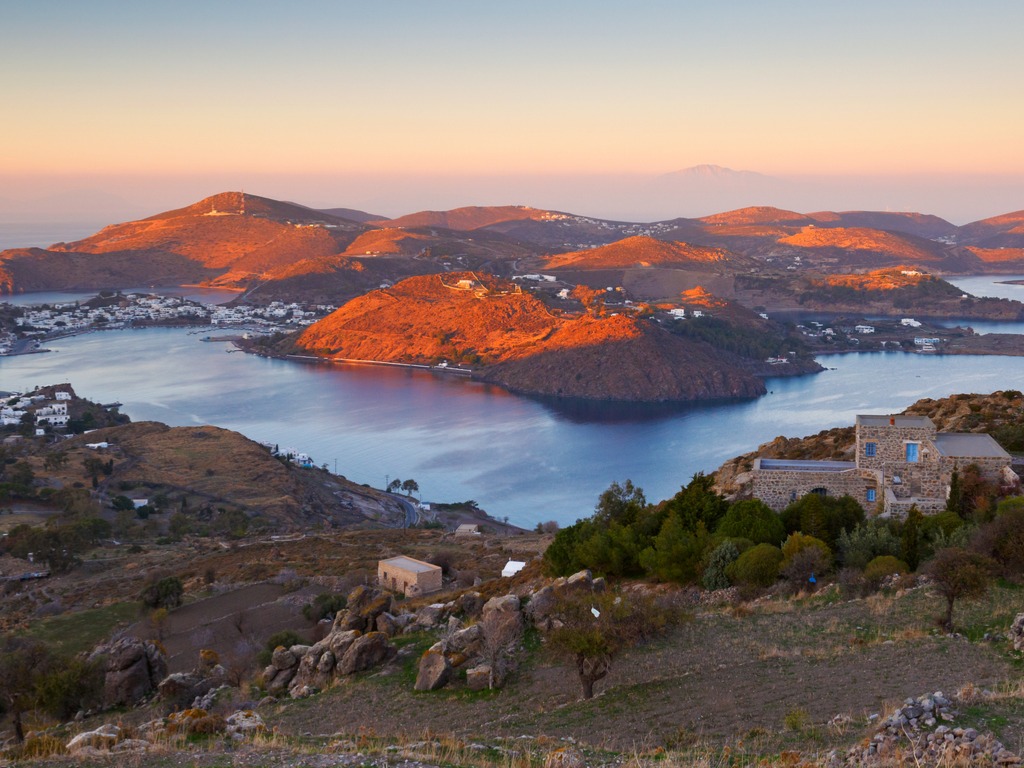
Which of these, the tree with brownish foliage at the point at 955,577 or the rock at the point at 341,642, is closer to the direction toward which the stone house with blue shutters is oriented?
the tree with brownish foliage

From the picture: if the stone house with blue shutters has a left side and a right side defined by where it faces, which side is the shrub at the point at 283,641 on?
on its right

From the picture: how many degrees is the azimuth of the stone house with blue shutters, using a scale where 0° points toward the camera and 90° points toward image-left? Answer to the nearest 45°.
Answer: approximately 0°

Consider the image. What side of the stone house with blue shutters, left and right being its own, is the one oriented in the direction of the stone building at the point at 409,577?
right

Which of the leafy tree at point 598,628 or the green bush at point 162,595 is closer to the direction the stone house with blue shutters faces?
the leafy tree

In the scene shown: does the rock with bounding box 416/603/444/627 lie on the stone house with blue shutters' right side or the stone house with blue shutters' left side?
on its right

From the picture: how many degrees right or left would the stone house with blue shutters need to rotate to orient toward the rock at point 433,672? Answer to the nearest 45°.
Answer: approximately 45° to its right

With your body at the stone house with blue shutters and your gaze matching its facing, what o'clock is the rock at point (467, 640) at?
The rock is roughly at 1 o'clock from the stone house with blue shutters.

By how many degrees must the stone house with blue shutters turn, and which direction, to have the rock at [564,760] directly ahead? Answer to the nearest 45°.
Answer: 0° — it already faces it
